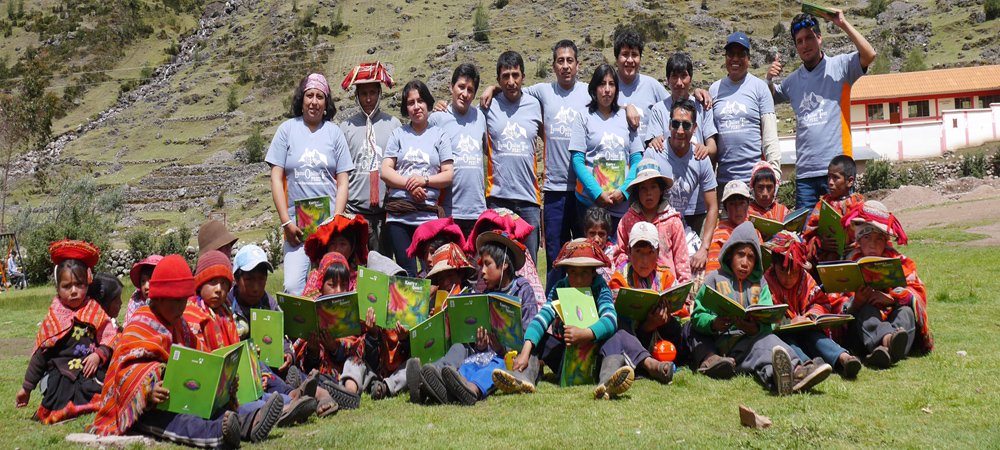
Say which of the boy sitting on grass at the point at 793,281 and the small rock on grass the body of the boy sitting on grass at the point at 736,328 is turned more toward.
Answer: the small rock on grass

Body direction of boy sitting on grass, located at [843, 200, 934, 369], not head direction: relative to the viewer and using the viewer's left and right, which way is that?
facing the viewer

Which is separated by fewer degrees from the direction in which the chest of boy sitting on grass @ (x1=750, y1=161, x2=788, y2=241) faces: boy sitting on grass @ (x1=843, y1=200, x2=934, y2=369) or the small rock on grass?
the small rock on grass

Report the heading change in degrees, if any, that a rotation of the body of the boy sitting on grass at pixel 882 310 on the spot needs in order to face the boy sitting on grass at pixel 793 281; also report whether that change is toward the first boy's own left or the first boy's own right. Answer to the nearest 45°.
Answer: approximately 90° to the first boy's own right

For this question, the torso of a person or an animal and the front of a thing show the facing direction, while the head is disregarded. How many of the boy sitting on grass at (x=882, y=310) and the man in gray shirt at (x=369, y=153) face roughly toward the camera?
2

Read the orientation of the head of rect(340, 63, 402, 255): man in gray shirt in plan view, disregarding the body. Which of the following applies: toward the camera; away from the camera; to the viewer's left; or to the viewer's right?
toward the camera

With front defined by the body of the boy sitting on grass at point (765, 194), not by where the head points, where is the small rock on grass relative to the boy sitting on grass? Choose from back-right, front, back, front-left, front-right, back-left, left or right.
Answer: front

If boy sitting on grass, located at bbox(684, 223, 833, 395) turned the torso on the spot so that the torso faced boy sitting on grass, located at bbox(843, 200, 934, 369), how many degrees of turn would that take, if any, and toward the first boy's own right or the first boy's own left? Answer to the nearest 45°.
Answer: approximately 90° to the first boy's own left

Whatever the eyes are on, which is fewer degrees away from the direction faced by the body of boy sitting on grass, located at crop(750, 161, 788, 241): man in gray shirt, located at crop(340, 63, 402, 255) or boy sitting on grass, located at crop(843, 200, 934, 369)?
the boy sitting on grass

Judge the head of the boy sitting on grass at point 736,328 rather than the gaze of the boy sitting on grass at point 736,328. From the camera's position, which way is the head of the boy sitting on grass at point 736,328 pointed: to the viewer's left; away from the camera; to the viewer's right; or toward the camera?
toward the camera

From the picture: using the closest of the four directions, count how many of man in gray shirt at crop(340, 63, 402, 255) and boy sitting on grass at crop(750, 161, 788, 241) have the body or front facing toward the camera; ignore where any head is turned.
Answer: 2

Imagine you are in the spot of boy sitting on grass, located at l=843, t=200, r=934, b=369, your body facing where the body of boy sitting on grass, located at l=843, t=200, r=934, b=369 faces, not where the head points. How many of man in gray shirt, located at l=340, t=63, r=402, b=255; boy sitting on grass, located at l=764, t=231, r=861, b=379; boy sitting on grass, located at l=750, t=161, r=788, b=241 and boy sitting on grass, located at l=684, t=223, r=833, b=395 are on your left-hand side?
0

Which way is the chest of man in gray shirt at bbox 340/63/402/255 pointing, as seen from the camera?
toward the camera

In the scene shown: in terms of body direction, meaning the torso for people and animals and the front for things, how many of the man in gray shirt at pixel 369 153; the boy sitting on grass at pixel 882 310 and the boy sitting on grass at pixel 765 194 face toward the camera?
3

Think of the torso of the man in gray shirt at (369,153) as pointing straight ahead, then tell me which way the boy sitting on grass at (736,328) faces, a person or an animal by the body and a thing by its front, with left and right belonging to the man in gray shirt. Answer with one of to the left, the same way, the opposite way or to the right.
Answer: the same way

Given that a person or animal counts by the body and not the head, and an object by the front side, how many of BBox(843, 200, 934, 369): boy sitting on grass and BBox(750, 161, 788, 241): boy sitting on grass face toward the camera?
2
